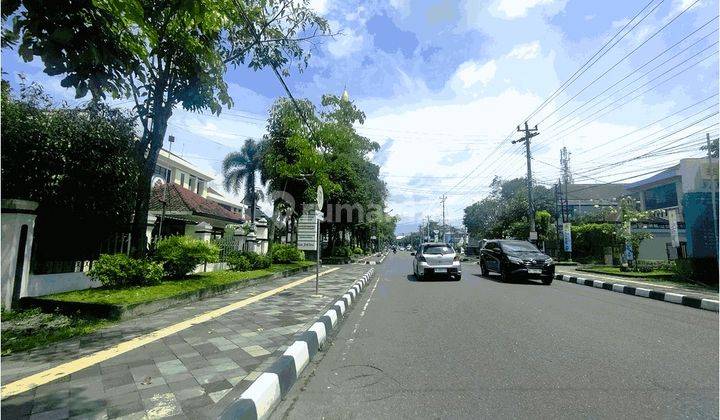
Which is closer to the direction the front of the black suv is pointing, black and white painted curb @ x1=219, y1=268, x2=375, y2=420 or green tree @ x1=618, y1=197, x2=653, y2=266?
the black and white painted curb

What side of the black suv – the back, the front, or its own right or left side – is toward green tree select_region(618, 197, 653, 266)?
left

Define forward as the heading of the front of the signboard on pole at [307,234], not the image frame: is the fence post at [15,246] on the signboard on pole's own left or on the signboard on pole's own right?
on the signboard on pole's own right

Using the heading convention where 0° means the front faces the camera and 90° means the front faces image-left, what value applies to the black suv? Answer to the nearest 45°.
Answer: approximately 315°

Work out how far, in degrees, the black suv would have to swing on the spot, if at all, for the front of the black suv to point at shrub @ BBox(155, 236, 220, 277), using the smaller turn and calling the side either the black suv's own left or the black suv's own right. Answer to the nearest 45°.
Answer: approximately 90° to the black suv's own right

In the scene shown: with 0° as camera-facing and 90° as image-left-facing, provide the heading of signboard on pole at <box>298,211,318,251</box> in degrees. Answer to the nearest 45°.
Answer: approximately 0°

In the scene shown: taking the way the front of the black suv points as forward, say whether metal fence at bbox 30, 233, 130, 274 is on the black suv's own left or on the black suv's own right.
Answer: on the black suv's own right

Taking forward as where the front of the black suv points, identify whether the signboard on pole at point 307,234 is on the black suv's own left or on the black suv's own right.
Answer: on the black suv's own right

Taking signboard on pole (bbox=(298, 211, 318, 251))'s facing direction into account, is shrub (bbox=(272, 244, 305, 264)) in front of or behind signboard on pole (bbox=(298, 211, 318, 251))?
behind

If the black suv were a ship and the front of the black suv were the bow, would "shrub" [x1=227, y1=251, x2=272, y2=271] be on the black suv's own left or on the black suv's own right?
on the black suv's own right

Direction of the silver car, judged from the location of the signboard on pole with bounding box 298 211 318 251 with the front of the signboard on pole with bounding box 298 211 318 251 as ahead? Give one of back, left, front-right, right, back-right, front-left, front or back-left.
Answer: back-left

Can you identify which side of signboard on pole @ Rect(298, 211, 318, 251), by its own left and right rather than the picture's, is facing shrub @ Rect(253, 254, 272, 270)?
back

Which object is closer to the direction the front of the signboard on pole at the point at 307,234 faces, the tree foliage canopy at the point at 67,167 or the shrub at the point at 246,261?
the tree foliage canopy

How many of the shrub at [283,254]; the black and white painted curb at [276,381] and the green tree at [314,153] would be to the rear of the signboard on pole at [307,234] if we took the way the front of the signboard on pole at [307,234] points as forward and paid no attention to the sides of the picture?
2
